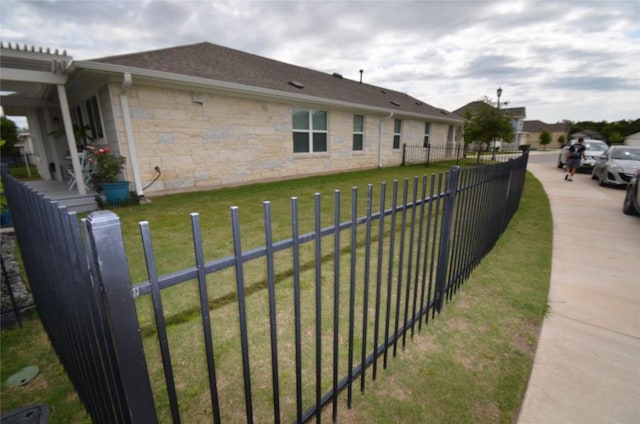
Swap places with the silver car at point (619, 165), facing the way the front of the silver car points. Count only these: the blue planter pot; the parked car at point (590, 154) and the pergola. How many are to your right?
2

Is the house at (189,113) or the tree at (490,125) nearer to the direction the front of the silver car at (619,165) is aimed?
the house

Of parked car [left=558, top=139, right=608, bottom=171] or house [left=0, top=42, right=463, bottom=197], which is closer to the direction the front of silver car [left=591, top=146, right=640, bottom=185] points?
the house

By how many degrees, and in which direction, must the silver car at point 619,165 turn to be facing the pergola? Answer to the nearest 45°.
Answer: approximately 90° to its right

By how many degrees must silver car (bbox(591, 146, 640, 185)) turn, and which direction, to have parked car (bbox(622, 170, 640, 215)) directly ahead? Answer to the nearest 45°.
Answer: approximately 45° to its right

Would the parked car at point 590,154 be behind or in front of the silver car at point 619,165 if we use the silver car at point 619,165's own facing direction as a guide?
behind

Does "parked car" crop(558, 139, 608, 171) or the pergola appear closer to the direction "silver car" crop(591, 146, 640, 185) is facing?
the pergola

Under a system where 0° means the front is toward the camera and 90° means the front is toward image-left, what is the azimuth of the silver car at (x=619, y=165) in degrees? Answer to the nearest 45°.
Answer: approximately 315°

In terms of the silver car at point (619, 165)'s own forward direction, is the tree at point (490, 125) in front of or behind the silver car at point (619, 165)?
behind
